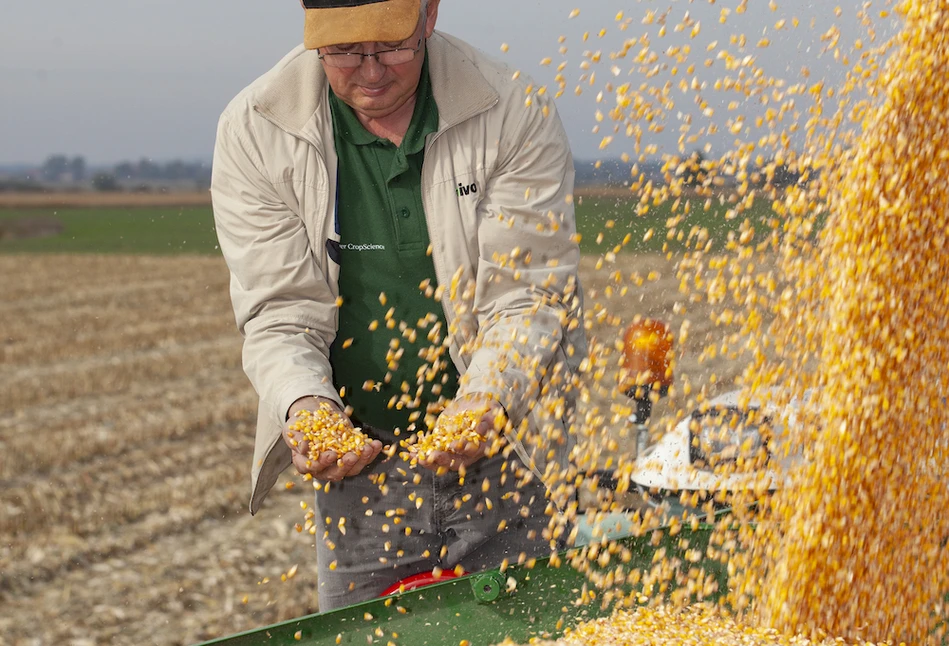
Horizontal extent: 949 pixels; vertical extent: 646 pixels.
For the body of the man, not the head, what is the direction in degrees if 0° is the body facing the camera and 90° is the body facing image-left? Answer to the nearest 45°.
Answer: approximately 0°
